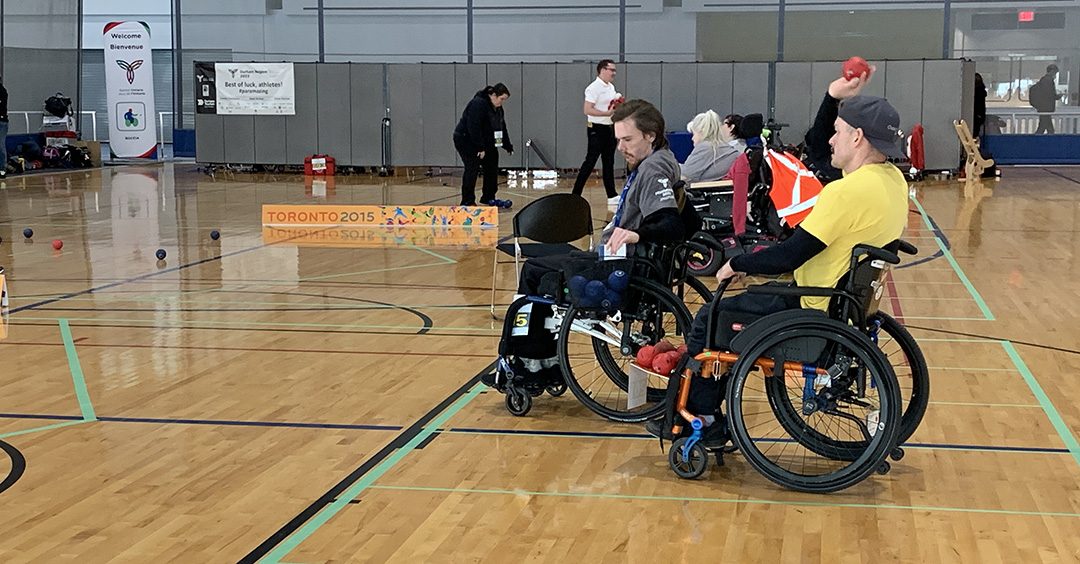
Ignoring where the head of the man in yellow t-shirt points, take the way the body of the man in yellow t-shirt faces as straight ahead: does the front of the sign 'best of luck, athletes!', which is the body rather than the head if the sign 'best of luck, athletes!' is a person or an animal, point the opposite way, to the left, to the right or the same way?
to the left

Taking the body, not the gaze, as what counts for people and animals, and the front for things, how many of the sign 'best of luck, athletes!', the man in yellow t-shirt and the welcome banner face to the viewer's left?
1

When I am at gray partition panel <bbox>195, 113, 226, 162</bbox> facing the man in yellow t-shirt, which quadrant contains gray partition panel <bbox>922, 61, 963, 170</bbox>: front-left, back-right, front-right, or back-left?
front-left

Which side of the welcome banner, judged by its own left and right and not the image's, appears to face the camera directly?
front

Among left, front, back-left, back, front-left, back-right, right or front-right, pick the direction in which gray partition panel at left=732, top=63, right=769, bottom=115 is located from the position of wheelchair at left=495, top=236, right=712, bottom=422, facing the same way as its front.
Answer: right

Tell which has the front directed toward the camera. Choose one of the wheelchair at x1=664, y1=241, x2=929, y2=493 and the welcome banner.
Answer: the welcome banner

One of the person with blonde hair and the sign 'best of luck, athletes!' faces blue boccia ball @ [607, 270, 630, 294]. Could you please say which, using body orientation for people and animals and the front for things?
the sign 'best of luck, athletes!'

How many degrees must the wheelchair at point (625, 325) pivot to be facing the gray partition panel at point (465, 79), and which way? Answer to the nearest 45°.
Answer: approximately 90° to its right

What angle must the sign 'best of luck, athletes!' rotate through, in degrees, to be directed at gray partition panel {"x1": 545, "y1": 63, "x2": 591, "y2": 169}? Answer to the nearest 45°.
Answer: approximately 45° to its left

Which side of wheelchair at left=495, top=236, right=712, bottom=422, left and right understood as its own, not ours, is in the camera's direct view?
left

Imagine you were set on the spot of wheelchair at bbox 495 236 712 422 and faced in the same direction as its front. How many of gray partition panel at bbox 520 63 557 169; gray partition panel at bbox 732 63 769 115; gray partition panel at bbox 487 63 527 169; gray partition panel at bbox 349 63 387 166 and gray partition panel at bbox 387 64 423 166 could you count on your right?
5

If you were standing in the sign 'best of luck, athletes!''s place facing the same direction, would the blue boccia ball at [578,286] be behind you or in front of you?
in front

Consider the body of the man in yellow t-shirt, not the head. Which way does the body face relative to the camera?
to the viewer's left

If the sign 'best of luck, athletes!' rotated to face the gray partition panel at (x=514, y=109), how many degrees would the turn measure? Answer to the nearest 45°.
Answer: approximately 90° to its left

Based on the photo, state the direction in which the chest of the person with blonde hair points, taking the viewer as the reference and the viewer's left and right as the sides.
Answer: facing away from the viewer and to the left of the viewer

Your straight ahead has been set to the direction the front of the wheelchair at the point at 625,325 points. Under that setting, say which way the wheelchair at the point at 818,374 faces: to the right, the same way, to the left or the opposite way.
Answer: the same way

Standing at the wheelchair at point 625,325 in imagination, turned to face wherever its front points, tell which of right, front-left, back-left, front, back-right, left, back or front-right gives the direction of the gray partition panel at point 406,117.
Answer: right

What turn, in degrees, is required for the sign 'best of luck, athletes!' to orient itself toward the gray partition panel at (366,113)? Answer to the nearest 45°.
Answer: approximately 45° to its left

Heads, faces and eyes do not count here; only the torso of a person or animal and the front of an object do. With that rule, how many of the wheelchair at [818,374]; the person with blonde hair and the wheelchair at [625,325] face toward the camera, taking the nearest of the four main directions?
0

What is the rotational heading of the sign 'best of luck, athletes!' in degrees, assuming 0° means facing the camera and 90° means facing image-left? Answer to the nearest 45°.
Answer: approximately 0°

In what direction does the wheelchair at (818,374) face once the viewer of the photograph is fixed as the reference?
facing to the left of the viewer

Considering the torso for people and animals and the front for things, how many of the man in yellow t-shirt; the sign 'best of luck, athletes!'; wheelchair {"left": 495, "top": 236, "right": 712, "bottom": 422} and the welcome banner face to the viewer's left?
2

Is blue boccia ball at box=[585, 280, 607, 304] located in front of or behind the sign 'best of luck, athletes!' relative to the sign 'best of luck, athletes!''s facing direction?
in front
